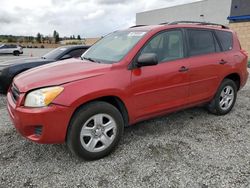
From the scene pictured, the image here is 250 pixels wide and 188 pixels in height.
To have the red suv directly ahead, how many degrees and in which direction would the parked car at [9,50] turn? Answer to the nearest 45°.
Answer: approximately 90° to its left

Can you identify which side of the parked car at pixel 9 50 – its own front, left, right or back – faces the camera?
left

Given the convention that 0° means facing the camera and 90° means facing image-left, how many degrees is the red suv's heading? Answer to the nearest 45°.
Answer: approximately 45°

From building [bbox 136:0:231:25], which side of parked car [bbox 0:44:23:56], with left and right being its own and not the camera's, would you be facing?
back
